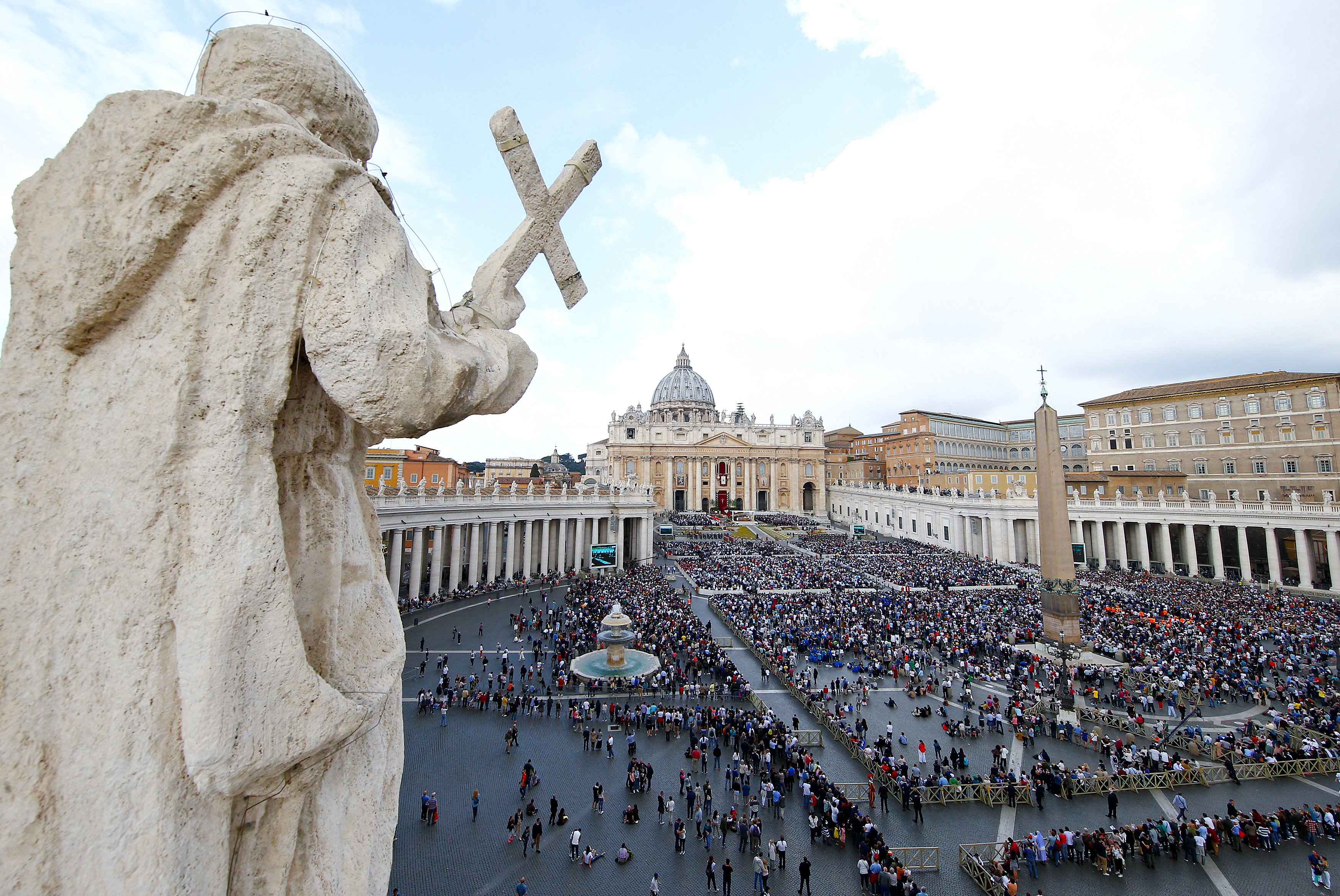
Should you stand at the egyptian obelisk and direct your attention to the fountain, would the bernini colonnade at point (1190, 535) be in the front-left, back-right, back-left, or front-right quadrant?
back-right

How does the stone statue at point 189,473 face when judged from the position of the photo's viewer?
facing away from the viewer and to the right of the viewer

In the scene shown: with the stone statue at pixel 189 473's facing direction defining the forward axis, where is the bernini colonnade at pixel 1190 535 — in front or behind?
in front

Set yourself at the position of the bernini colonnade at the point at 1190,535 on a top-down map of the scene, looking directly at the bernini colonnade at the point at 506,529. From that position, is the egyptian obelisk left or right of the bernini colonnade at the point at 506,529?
left

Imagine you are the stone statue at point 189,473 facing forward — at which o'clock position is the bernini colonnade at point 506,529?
The bernini colonnade is roughly at 11 o'clock from the stone statue.
